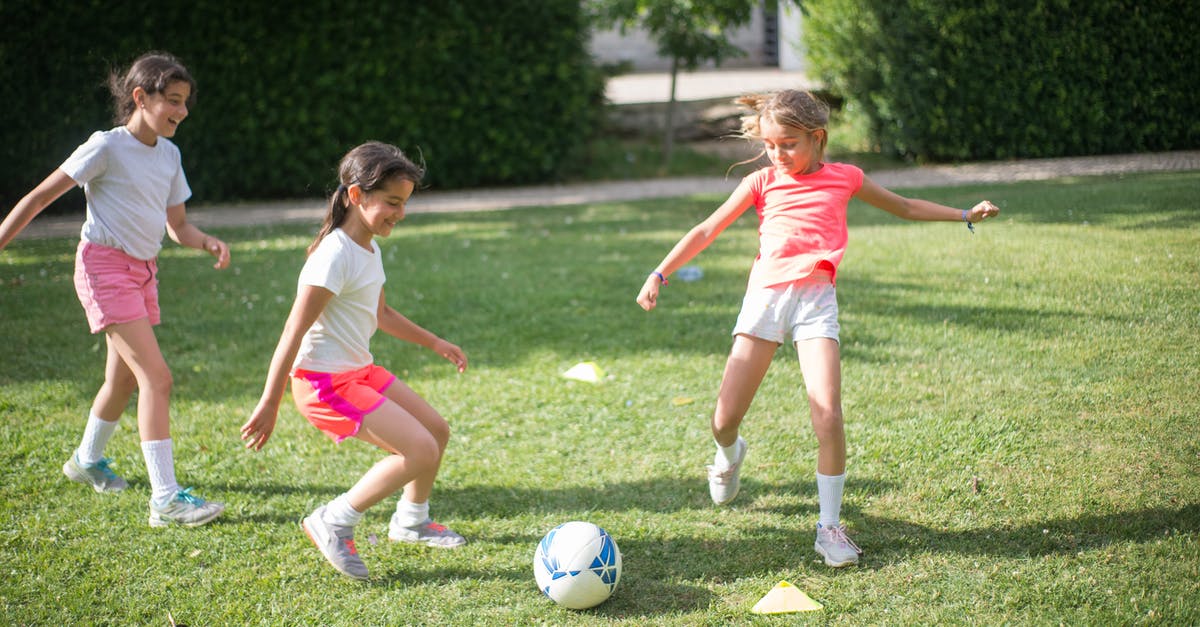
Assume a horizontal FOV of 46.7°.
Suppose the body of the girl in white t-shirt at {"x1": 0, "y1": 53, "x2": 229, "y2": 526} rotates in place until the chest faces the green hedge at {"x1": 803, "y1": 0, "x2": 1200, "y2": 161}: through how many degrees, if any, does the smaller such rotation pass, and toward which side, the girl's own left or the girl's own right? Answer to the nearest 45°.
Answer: approximately 90° to the girl's own left

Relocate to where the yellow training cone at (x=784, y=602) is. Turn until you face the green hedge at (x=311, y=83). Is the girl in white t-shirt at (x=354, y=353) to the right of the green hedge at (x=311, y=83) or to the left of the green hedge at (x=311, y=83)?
left

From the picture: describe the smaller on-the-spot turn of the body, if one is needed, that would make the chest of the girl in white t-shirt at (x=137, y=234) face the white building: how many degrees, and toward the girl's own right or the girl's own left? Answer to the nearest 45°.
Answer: approximately 90° to the girl's own left

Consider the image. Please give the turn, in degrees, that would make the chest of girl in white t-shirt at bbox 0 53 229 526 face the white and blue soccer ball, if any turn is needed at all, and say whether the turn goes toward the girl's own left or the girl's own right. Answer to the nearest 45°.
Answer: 0° — they already face it

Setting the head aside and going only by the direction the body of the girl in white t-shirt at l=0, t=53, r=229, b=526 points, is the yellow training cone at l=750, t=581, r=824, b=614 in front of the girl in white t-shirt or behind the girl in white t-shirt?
in front

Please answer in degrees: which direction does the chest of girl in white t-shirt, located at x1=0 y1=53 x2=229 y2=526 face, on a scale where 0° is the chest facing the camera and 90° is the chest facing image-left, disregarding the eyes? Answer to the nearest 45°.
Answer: approximately 315°

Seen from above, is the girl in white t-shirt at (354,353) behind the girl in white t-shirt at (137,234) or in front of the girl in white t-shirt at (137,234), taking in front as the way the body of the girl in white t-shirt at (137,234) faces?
in front
